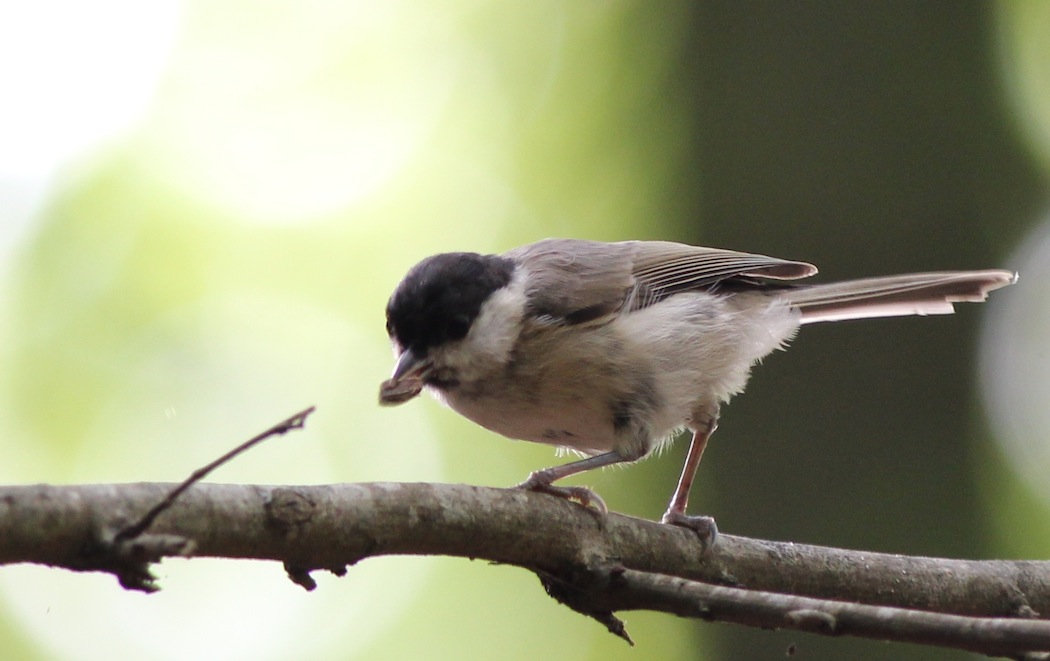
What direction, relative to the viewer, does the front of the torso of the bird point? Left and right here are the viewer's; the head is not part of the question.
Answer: facing to the left of the viewer
